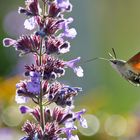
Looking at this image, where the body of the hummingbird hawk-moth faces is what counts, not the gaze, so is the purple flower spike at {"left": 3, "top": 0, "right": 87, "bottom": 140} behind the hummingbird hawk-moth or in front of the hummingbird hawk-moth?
in front

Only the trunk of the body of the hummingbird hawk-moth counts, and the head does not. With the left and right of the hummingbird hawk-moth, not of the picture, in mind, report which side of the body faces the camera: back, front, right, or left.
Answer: left
